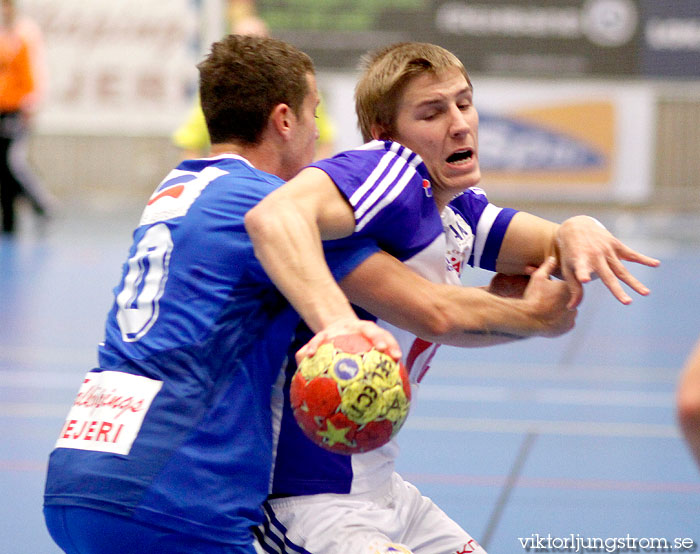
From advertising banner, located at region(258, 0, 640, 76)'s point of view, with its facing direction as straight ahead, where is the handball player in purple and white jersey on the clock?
The handball player in purple and white jersey is roughly at 12 o'clock from the advertising banner.

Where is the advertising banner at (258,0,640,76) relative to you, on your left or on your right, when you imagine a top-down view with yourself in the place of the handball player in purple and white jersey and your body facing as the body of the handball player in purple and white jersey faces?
on your left

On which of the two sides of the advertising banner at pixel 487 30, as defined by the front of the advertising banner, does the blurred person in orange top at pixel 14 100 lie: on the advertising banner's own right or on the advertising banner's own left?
on the advertising banner's own right
